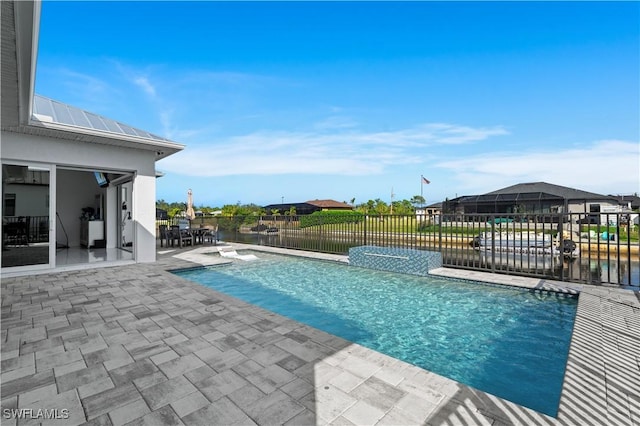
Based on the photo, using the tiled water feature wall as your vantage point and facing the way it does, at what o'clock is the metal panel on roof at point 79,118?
The metal panel on roof is roughly at 1 o'clock from the tiled water feature wall.

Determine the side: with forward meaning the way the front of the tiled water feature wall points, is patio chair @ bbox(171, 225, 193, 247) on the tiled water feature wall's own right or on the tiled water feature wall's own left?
on the tiled water feature wall's own right

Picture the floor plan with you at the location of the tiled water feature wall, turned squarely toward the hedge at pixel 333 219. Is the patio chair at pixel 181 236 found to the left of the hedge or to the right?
left

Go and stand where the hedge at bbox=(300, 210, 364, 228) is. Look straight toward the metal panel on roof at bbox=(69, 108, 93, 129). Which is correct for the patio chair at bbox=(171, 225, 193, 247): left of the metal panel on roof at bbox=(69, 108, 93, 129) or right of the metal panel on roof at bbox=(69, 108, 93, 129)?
right

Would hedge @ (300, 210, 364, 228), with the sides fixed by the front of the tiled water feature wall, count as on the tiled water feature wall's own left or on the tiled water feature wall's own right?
on the tiled water feature wall's own right

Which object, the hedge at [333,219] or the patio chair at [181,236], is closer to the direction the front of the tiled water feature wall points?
the patio chair

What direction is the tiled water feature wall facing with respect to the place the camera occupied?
facing the viewer and to the left of the viewer

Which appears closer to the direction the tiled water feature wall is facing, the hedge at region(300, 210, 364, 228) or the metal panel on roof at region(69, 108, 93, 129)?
the metal panel on roof

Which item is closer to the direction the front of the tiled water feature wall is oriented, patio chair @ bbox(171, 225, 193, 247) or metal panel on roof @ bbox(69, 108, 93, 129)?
the metal panel on roof
